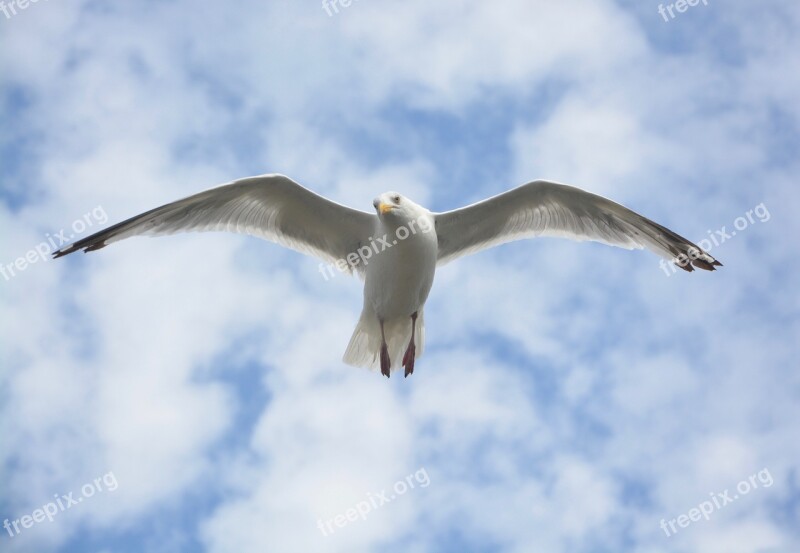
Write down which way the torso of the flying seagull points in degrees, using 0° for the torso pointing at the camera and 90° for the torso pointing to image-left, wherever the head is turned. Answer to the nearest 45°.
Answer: approximately 0°
